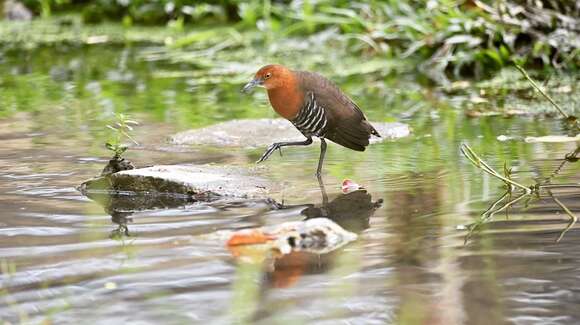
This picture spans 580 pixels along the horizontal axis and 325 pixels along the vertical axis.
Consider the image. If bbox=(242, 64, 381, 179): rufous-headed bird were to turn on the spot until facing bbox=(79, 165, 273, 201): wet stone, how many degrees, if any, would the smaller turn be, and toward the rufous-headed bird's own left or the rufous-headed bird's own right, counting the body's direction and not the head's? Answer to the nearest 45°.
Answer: approximately 45° to the rufous-headed bird's own left

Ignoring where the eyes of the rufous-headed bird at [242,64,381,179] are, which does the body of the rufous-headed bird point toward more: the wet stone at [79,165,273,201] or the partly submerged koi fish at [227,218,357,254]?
the wet stone

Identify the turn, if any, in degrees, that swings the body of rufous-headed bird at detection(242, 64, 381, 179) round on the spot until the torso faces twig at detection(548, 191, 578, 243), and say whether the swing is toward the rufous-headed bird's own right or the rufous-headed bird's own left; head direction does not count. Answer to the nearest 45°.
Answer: approximately 135° to the rufous-headed bird's own left

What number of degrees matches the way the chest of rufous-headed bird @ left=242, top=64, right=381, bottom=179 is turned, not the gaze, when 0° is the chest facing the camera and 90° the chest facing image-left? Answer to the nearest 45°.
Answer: approximately 90°

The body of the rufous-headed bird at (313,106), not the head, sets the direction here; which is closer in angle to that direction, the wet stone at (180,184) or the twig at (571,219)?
the wet stone

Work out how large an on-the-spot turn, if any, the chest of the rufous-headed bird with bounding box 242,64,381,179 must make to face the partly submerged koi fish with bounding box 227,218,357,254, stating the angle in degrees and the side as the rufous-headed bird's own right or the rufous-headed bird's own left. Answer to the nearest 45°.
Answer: approximately 90° to the rufous-headed bird's own left

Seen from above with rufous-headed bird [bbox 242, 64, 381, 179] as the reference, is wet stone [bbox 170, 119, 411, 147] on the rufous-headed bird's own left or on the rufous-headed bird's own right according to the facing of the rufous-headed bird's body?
on the rufous-headed bird's own right

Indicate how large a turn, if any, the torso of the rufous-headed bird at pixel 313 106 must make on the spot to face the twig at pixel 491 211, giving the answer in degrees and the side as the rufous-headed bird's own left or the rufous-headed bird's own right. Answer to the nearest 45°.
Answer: approximately 135° to the rufous-headed bird's own left
